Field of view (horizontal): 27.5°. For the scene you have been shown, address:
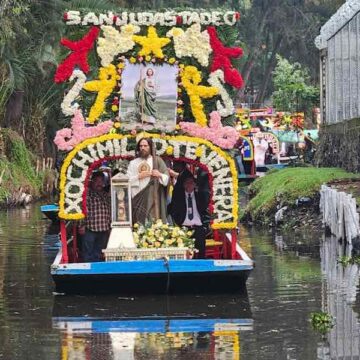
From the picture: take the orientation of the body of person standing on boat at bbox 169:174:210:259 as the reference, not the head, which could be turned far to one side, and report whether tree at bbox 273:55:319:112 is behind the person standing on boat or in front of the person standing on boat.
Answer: behind

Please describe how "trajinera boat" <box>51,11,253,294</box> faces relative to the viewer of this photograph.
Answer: facing the viewer

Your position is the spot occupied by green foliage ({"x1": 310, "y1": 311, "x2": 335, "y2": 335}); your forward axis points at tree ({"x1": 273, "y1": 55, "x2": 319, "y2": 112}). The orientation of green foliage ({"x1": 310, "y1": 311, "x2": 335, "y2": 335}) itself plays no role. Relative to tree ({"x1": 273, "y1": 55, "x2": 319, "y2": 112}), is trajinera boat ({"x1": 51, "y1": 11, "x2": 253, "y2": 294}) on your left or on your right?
left

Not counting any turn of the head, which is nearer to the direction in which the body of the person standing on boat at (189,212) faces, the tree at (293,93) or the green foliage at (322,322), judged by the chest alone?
the green foliage

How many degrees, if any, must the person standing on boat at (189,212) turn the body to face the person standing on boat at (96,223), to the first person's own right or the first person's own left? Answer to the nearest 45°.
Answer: approximately 90° to the first person's own right

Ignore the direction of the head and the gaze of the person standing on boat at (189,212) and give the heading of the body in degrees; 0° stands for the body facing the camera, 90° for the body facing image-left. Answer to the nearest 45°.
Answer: approximately 0°
